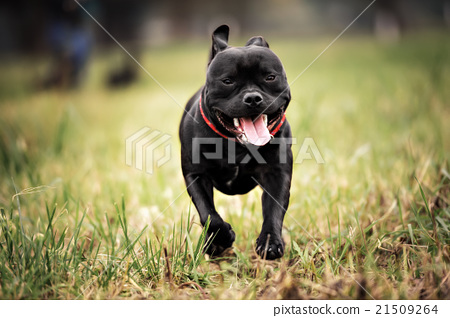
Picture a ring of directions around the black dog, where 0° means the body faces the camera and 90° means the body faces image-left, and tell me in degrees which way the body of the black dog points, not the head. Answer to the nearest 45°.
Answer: approximately 0°
